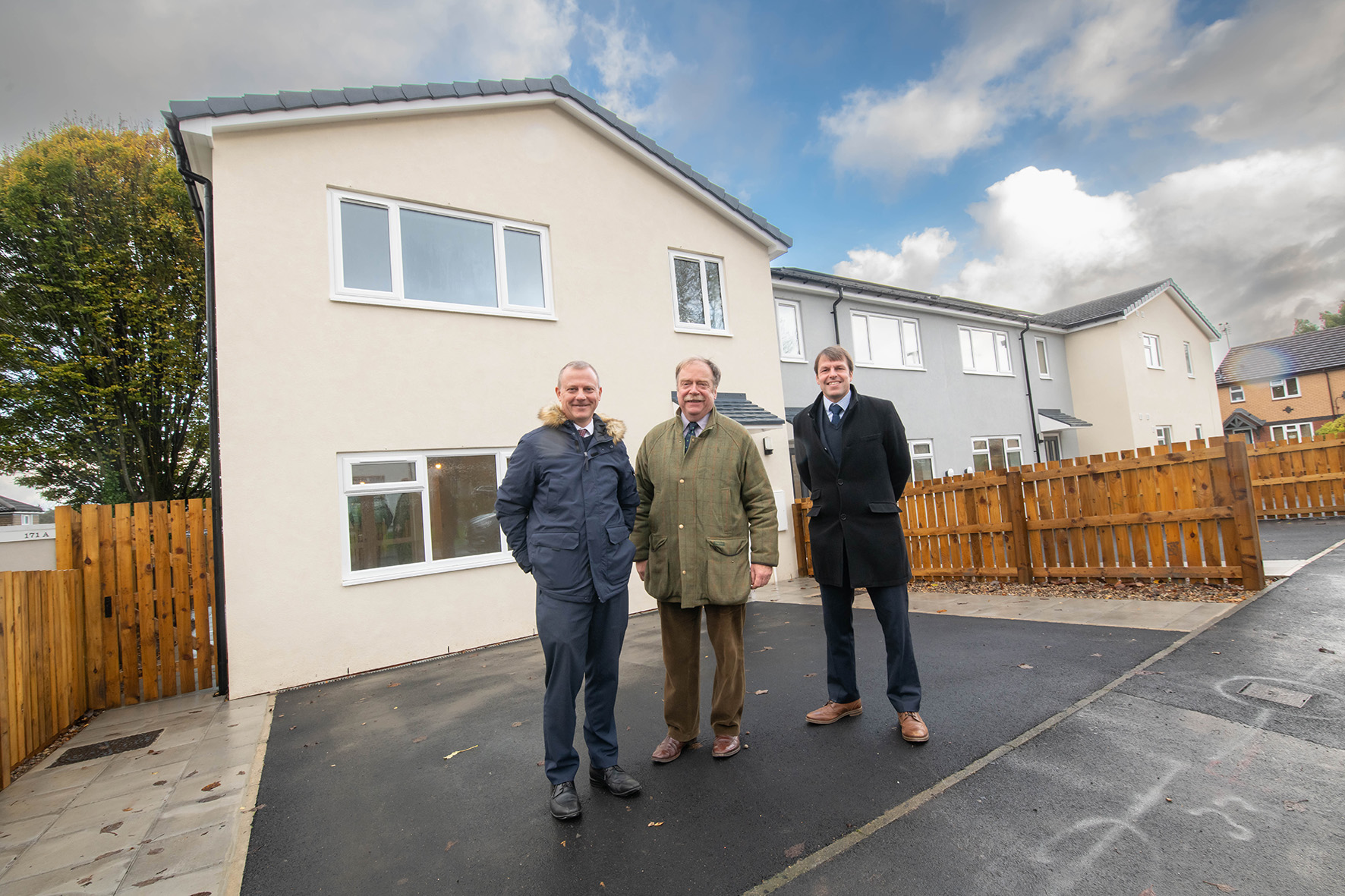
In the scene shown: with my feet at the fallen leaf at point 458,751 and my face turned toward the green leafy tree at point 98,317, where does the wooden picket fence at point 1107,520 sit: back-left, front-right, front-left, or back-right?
back-right

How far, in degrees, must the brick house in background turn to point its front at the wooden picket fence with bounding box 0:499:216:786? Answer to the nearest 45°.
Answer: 0° — it already faces it

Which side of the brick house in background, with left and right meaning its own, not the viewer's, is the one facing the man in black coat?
front

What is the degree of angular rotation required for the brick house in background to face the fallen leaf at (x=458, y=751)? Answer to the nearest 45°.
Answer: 0° — it already faces it

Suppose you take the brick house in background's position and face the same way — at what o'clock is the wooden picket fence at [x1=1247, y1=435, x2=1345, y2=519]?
The wooden picket fence is roughly at 12 o'clock from the brick house in background.

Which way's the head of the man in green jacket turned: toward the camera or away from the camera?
toward the camera

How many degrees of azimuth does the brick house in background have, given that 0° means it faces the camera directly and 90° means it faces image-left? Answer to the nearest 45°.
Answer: approximately 0°

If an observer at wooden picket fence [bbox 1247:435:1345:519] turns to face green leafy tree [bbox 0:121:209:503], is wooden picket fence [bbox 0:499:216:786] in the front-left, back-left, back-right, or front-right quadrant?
front-left

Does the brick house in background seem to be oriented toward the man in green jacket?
yes

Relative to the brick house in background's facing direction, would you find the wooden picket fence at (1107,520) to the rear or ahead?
ahead

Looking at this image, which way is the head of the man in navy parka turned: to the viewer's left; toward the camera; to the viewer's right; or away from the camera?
toward the camera

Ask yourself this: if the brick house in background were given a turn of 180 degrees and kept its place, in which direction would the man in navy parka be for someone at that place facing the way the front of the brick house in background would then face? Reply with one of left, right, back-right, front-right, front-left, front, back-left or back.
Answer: back

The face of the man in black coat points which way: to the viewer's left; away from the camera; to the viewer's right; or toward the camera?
toward the camera
